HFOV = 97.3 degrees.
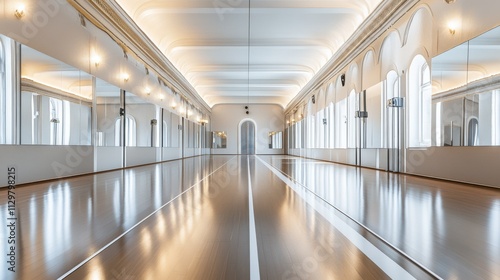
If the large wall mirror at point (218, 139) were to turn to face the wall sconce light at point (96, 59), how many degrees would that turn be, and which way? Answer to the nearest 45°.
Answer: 0° — it already faces it

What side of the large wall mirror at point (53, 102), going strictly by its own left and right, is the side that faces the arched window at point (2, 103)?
right

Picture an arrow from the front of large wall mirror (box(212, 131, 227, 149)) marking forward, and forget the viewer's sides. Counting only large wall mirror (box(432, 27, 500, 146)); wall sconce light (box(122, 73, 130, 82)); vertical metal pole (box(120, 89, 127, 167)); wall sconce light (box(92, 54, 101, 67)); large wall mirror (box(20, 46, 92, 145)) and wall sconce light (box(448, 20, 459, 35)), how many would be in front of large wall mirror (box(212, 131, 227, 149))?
6

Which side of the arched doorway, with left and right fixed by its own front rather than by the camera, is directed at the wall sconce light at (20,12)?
front

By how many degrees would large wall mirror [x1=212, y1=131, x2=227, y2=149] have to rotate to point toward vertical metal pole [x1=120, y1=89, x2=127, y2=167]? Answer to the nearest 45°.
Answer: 0° — it already faces it

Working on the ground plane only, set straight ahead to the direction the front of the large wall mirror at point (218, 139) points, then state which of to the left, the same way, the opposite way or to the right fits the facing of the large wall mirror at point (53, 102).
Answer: to the left

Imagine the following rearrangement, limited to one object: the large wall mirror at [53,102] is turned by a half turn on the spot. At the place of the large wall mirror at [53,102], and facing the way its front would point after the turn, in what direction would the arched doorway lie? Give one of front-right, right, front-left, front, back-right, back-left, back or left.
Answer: right

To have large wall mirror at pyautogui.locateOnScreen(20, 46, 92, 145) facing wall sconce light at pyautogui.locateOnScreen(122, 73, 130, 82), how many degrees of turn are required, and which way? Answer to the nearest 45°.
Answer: approximately 90° to its left

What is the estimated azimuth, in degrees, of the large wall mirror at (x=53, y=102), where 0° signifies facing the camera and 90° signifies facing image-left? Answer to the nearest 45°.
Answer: approximately 315°

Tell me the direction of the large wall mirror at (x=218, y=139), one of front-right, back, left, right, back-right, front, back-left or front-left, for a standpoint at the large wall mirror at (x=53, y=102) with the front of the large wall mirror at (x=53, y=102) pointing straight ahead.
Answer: left
